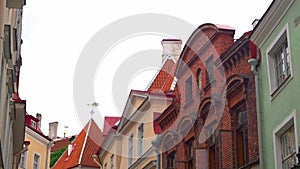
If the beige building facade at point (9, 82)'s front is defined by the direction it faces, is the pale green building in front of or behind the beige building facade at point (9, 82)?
in front

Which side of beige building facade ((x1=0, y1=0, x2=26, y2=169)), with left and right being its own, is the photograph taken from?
right
